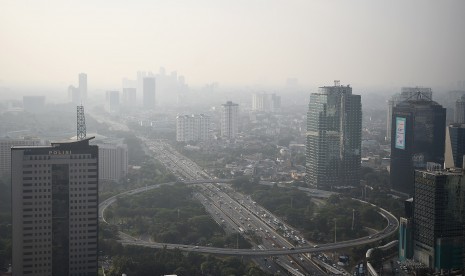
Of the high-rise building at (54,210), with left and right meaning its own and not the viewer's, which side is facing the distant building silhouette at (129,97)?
back

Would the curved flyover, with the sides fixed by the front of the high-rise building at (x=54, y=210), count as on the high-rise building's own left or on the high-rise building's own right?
on the high-rise building's own left

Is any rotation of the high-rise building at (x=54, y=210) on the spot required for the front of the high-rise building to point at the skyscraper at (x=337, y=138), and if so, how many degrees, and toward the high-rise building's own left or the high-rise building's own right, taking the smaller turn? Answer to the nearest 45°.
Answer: approximately 135° to the high-rise building's own left

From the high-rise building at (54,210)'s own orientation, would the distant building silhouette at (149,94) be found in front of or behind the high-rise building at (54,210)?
behind

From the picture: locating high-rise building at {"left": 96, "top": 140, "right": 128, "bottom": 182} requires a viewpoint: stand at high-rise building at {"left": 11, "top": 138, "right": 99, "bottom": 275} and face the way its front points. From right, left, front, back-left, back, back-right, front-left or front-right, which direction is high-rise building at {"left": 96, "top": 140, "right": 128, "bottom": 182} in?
back

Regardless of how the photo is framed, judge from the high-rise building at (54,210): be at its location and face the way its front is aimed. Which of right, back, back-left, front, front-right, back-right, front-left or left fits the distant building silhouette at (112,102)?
back

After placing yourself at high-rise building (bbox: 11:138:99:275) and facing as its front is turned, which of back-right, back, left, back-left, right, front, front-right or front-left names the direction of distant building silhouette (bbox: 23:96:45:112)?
back
